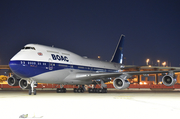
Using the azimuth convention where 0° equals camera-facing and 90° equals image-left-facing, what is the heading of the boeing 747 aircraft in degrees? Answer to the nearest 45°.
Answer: approximately 45°
